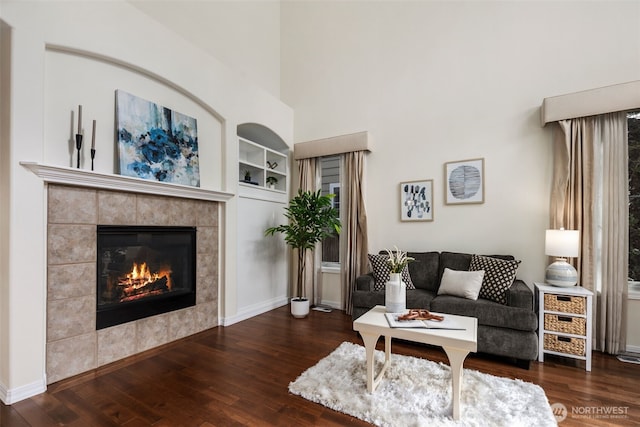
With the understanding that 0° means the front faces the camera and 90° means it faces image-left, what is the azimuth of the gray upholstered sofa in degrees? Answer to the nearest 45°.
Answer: approximately 0°

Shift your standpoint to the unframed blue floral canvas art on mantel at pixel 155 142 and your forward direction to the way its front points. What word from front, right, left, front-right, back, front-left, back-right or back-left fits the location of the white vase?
front

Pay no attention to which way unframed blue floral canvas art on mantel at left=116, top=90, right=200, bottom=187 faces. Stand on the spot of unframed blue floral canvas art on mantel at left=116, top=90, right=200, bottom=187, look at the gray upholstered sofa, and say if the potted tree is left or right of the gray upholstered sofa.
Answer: left

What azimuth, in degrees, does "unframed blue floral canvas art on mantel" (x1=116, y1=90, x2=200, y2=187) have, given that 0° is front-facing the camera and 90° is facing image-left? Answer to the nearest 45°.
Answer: approximately 315°

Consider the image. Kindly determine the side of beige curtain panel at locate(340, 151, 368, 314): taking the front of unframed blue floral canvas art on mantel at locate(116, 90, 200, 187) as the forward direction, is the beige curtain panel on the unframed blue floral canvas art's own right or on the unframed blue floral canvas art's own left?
on the unframed blue floral canvas art's own left

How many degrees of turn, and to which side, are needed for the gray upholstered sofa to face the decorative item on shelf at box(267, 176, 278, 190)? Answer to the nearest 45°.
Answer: approximately 90° to its right

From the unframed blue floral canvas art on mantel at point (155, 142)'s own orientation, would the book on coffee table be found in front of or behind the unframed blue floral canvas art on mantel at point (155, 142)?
in front

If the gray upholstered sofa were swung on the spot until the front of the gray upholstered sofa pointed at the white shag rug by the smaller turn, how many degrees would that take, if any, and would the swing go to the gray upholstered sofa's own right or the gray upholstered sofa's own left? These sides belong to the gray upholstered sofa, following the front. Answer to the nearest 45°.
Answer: approximately 45° to the gray upholstered sofa's own right

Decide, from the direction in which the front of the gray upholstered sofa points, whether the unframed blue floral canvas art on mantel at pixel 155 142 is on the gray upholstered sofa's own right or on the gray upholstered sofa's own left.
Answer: on the gray upholstered sofa's own right

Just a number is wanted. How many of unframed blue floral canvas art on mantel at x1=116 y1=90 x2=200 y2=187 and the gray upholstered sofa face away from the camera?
0
